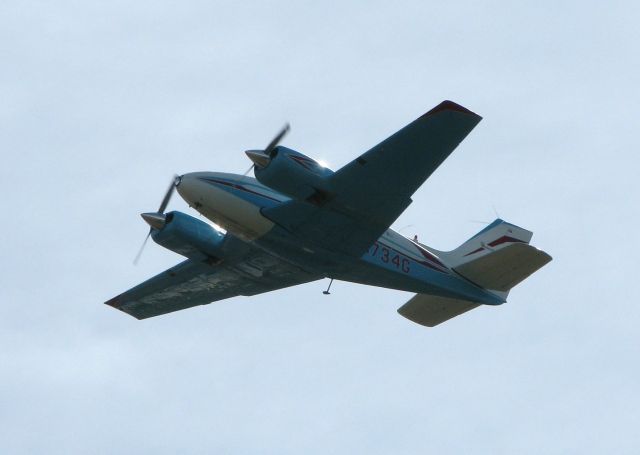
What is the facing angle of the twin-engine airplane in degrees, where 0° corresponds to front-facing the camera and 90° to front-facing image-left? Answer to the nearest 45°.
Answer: approximately 45°
